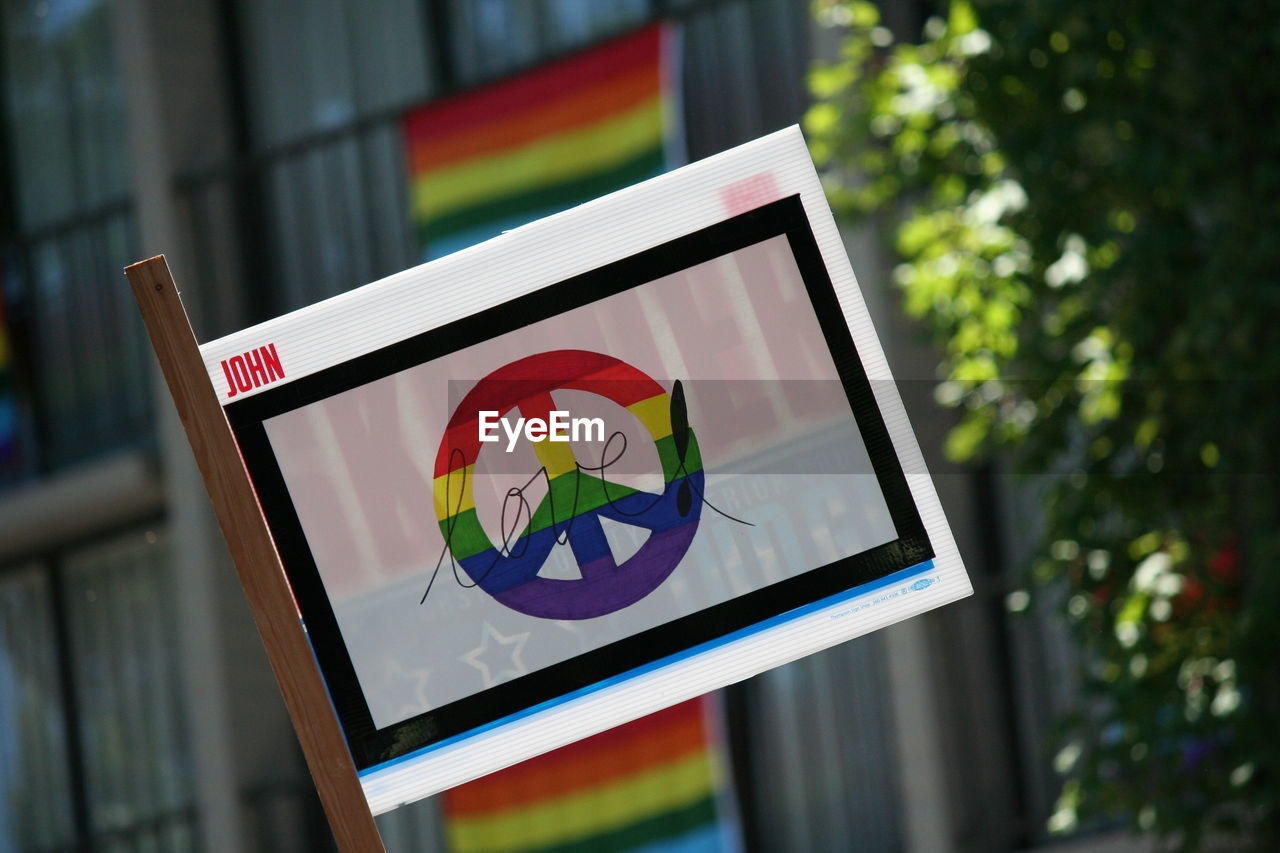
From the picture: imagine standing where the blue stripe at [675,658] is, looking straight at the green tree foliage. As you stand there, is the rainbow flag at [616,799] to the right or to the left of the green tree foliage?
left

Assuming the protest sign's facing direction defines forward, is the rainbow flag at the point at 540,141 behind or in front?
behind

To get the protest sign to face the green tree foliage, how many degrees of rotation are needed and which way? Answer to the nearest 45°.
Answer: approximately 135° to its left

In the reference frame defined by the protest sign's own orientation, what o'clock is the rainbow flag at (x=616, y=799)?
The rainbow flag is roughly at 6 o'clock from the protest sign.

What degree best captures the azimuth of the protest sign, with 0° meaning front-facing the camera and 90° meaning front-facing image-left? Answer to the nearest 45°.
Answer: approximately 0°
